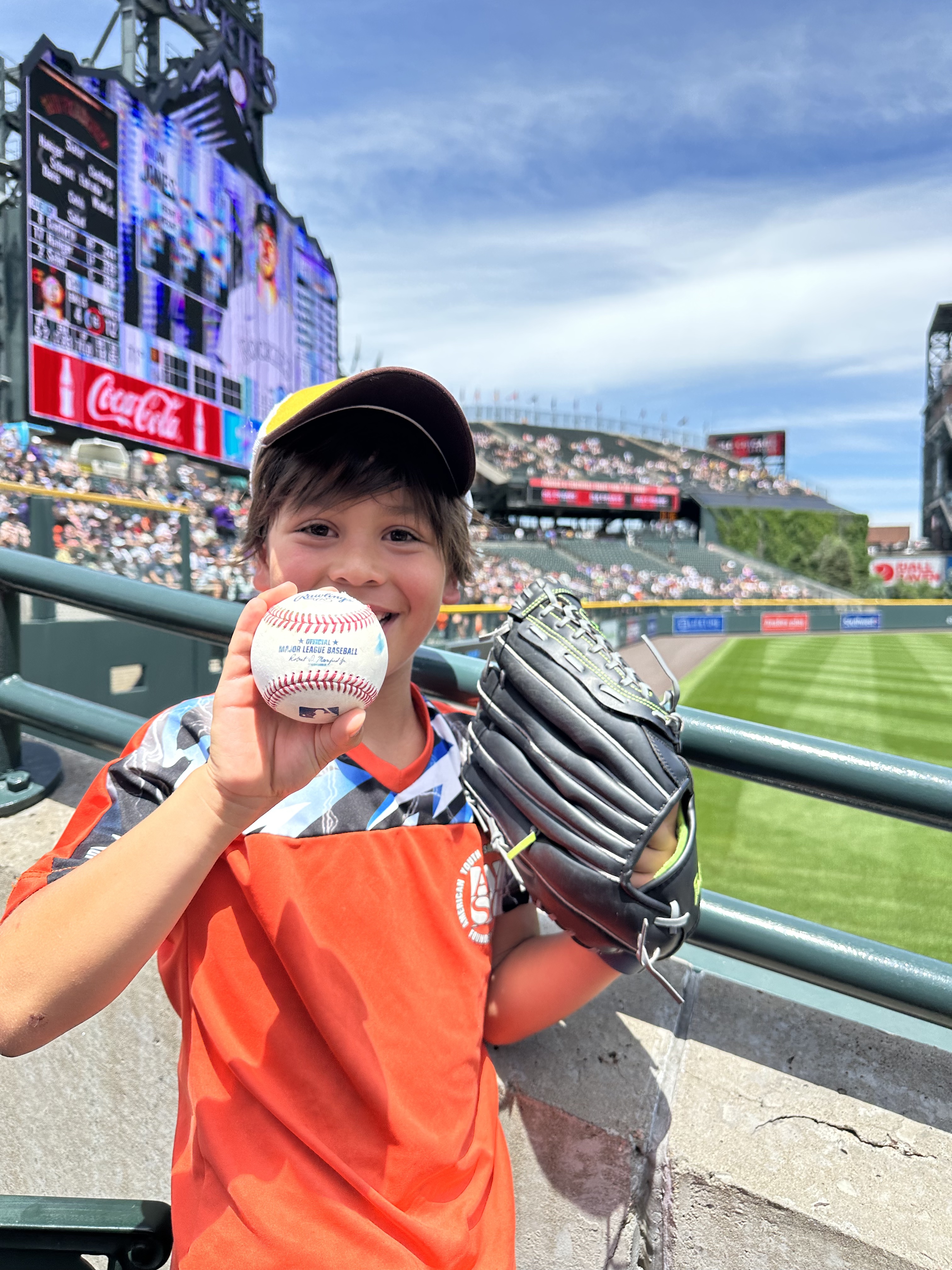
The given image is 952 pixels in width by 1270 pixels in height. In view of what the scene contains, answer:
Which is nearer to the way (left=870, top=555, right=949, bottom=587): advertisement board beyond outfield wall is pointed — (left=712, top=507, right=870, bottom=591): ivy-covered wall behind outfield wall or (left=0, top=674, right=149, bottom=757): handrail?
the handrail

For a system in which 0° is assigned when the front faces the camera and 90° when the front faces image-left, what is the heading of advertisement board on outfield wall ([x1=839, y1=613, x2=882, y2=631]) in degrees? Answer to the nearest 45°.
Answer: approximately 0°

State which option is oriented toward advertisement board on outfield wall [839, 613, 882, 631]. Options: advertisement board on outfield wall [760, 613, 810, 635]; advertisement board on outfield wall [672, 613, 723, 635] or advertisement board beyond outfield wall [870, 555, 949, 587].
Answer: advertisement board beyond outfield wall [870, 555, 949, 587]

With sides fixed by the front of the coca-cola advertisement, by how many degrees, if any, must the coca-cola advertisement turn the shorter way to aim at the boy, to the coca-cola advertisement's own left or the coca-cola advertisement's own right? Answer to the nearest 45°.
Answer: approximately 45° to the coca-cola advertisement's own right

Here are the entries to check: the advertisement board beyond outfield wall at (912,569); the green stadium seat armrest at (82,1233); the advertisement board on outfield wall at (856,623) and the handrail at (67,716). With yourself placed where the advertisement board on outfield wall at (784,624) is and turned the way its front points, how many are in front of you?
2

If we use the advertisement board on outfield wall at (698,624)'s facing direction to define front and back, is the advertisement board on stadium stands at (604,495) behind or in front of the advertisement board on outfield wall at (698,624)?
behind

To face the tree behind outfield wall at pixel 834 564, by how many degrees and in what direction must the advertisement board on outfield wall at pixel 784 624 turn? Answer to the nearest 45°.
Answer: approximately 180°
